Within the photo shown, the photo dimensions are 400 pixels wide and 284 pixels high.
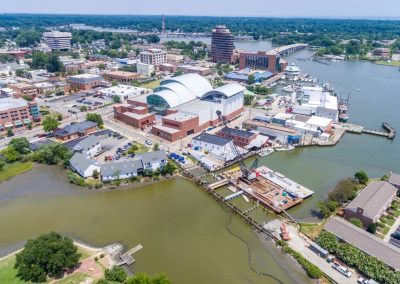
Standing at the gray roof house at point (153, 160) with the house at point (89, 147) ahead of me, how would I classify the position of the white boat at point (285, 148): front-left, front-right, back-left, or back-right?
back-right

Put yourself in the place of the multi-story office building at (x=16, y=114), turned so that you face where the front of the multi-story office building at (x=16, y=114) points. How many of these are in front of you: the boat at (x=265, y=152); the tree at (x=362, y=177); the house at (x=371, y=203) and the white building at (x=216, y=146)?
4

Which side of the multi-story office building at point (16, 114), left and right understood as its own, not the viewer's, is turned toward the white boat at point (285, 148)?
front

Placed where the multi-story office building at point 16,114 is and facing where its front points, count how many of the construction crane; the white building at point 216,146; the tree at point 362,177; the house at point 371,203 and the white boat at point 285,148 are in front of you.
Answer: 5

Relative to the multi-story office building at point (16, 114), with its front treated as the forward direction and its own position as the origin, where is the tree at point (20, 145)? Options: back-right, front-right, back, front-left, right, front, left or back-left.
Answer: front-right

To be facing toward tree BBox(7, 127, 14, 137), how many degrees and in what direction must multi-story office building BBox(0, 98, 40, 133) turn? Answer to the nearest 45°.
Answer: approximately 45° to its right

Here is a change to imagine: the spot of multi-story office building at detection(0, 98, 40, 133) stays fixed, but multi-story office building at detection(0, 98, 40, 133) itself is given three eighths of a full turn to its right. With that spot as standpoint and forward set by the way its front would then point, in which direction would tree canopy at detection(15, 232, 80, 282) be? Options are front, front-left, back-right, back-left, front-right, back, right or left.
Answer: left

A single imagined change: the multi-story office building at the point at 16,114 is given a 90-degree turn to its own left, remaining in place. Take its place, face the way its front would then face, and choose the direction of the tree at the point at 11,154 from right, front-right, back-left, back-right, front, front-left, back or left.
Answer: back-right

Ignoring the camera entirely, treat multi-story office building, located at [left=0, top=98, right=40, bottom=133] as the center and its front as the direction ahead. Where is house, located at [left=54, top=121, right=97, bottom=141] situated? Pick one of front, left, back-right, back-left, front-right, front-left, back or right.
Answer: front
